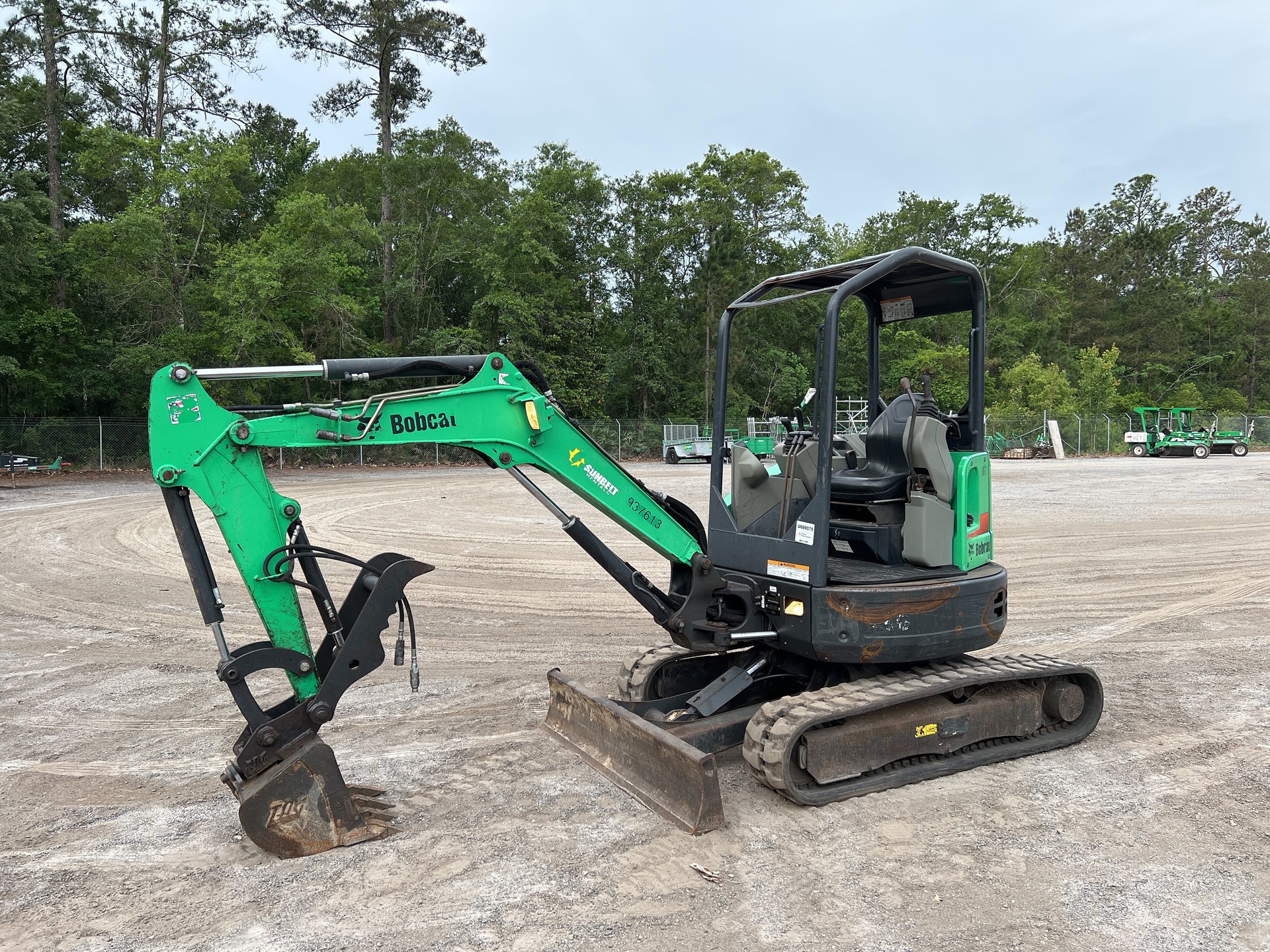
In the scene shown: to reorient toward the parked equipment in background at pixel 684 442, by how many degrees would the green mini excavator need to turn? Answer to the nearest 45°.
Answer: approximately 135° to its right

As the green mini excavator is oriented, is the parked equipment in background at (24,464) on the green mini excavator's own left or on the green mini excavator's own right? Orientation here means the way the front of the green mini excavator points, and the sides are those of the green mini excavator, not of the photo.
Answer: on the green mini excavator's own right

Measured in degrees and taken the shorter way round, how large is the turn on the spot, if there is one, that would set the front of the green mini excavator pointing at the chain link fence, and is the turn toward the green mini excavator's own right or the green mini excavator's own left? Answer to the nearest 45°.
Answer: approximately 90° to the green mini excavator's own right

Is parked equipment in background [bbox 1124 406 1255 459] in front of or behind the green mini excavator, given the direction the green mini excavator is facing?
behind

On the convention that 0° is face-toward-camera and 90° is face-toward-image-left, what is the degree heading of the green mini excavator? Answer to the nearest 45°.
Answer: approximately 45°
